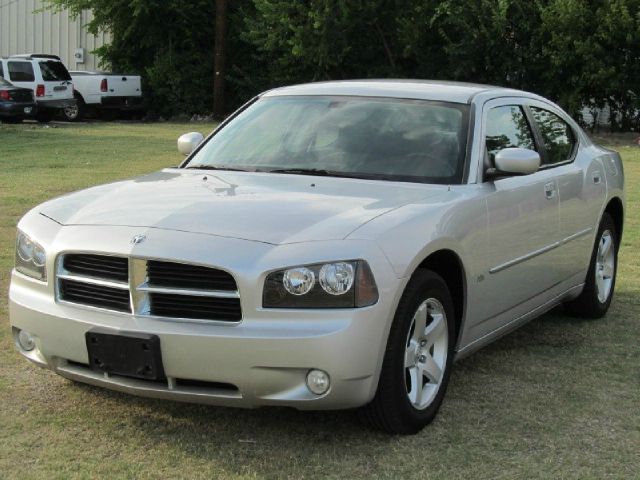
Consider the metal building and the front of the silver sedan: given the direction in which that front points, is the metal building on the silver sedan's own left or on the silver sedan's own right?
on the silver sedan's own right

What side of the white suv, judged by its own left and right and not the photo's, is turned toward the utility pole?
right

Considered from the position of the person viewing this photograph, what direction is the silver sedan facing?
facing the viewer and to the left of the viewer

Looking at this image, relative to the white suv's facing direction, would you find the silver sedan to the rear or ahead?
to the rear

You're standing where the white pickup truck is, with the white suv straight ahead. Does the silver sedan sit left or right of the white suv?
left

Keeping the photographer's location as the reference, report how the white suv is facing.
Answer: facing away from the viewer and to the left of the viewer

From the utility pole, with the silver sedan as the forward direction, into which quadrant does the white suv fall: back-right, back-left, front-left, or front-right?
front-right

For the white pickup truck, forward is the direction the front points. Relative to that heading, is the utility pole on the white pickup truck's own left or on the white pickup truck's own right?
on the white pickup truck's own right

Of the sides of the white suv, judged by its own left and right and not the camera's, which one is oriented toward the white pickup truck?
right

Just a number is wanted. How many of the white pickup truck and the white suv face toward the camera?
0

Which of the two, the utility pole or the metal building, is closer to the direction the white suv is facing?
the metal building
